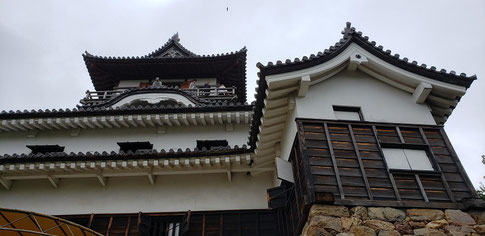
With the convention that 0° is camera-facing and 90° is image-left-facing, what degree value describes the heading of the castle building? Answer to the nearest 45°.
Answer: approximately 0°
